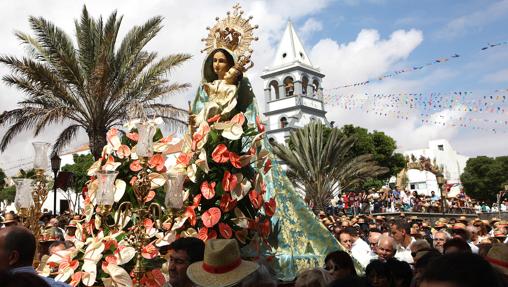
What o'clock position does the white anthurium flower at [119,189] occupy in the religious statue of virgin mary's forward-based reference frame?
The white anthurium flower is roughly at 1 o'clock from the religious statue of virgin mary.

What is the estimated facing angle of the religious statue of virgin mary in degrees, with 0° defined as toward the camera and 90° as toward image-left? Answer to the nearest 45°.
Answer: approximately 45°

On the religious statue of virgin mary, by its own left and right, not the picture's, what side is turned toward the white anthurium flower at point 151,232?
front

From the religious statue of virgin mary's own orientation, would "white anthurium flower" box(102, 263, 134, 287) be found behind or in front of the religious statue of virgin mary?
in front

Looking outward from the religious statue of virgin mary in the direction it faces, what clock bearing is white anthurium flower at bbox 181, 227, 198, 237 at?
The white anthurium flower is roughly at 12 o'clock from the religious statue of virgin mary.

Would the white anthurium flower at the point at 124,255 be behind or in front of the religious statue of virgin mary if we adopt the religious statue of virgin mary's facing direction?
in front

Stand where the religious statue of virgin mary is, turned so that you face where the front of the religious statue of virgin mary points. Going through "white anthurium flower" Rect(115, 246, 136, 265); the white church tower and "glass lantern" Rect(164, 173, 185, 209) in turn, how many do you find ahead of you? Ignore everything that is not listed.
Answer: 2

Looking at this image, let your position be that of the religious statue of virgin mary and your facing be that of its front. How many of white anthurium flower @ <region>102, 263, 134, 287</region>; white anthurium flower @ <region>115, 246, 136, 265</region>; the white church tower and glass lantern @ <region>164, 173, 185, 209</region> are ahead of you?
3

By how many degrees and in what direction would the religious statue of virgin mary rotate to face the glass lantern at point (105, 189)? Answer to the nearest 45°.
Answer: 0° — it already faces it

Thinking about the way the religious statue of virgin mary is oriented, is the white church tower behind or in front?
behind

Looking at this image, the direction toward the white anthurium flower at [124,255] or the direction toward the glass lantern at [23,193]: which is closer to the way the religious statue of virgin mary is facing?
the white anthurium flower
